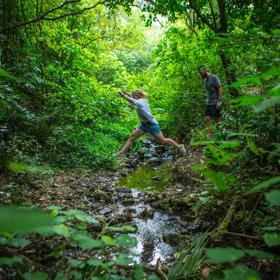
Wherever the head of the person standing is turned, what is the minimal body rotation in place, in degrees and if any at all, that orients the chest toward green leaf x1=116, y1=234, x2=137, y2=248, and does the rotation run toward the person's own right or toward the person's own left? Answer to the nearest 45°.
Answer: approximately 45° to the person's own left

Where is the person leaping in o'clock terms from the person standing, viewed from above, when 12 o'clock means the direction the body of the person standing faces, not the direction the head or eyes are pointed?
The person leaping is roughly at 1 o'clock from the person standing.

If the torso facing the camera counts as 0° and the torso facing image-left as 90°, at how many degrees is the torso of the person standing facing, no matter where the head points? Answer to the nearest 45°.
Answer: approximately 45°
